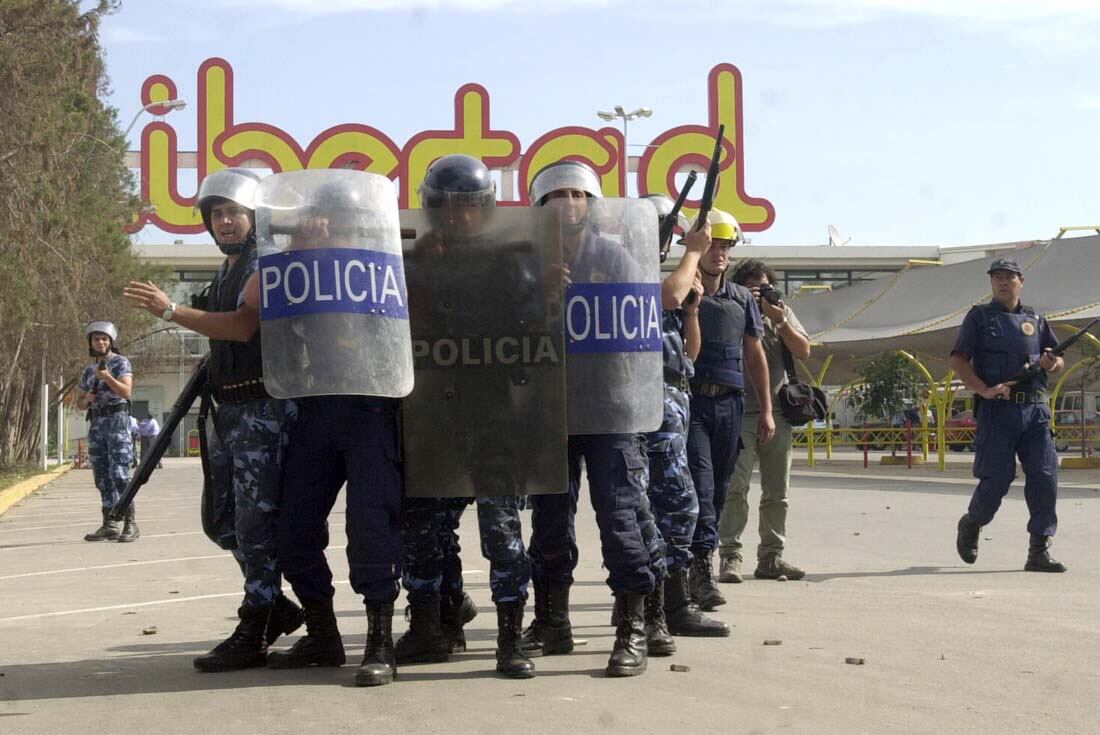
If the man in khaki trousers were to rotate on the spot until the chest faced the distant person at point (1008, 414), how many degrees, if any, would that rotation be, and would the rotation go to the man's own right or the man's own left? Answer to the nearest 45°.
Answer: approximately 90° to the man's own left

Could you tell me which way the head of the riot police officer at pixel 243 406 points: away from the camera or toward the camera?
toward the camera

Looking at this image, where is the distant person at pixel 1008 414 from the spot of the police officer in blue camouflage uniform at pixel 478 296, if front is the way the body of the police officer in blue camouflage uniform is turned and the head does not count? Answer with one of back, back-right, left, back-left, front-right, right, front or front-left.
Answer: back-left

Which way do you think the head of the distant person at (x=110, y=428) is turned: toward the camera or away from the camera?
toward the camera

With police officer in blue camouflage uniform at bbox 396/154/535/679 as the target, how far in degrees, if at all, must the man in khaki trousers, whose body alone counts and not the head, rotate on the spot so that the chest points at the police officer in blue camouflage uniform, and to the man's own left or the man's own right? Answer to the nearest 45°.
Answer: approximately 45° to the man's own right

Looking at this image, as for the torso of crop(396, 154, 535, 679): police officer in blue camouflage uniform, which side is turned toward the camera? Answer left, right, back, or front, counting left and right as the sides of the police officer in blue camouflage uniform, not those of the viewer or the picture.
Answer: front

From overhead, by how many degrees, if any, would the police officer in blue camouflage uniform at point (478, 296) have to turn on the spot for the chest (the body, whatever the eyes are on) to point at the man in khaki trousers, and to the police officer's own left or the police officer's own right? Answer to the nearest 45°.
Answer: approximately 135° to the police officer's own left

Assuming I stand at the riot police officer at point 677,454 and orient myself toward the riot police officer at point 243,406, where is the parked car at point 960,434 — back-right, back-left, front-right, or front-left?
back-right

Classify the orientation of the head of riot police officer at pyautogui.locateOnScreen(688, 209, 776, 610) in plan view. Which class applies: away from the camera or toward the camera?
toward the camera

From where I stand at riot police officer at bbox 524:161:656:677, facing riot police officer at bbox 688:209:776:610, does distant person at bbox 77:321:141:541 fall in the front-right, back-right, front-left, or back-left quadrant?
front-left
